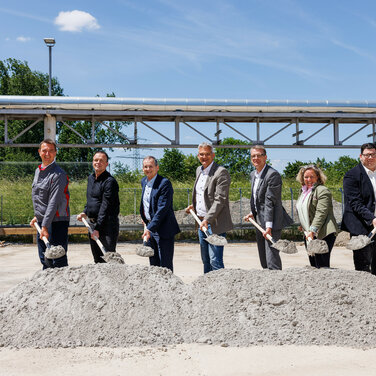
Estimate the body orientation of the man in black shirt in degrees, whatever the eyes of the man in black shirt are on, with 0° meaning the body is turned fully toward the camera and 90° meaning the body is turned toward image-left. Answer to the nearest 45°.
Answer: approximately 45°

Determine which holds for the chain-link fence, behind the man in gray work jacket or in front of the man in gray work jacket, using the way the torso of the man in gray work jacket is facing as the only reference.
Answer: behind

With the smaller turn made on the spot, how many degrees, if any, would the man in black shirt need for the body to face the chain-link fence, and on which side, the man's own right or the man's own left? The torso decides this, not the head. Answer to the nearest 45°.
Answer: approximately 135° to the man's own right

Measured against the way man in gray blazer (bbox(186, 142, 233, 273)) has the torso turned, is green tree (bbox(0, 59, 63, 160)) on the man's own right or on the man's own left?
on the man's own right

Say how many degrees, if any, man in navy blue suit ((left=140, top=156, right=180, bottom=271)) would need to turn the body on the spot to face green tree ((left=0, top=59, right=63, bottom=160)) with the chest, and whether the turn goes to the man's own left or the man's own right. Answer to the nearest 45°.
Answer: approximately 135° to the man's own right

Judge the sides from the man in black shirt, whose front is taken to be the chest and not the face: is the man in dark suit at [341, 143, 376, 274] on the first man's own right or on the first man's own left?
on the first man's own left

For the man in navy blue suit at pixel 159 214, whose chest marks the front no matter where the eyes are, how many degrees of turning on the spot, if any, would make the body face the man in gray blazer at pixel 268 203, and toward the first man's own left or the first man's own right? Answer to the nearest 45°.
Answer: approximately 135° to the first man's own left
